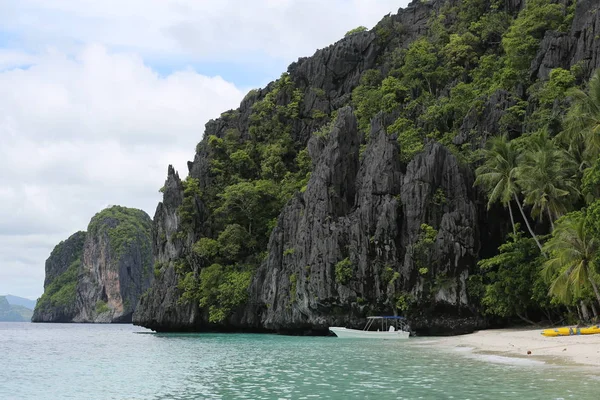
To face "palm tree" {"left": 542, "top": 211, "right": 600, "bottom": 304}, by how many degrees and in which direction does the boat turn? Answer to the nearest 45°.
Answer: approximately 135° to its left

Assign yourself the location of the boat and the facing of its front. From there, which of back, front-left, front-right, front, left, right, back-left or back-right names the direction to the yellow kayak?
back-left

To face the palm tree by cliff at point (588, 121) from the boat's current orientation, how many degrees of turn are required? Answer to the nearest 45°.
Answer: approximately 135° to its left

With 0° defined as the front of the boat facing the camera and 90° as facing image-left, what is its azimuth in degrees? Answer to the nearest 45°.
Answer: approximately 90°

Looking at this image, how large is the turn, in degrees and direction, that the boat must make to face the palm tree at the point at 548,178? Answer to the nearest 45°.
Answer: approximately 135° to its left
